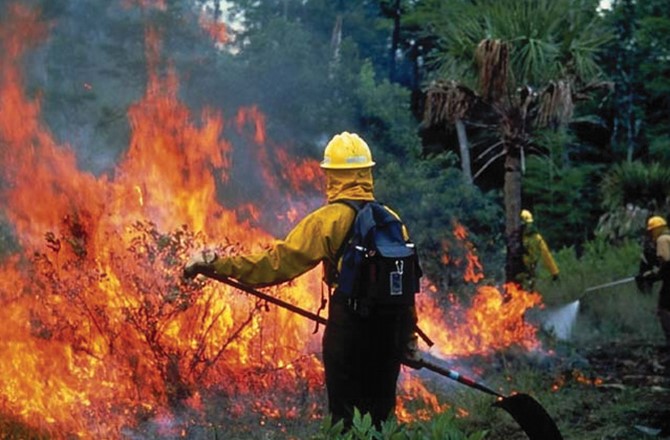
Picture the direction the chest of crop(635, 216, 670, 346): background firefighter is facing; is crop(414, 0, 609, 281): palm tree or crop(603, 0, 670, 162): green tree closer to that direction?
the palm tree

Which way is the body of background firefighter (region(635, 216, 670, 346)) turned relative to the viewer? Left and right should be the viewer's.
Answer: facing to the left of the viewer

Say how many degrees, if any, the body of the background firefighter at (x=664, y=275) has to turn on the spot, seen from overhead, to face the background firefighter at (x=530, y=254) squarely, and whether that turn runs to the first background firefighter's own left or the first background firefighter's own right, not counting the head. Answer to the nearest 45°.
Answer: approximately 45° to the first background firefighter's own right

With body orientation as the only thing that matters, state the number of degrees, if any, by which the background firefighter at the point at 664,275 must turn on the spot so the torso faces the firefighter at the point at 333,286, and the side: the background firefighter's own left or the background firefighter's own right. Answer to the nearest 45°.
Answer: approximately 90° to the background firefighter's own left

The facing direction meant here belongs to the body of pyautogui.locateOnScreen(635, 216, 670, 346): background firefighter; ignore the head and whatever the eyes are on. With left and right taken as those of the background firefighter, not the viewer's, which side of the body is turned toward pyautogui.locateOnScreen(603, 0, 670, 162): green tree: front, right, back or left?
right

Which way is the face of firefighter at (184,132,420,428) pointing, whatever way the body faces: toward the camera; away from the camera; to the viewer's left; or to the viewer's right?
away from the camera

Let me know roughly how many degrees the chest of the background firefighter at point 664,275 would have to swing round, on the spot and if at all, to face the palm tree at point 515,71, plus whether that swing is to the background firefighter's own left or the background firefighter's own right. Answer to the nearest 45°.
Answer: approximately 45° to the background firefighter's own right

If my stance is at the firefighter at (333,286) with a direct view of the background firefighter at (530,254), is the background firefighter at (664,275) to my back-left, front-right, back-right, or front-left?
front-right

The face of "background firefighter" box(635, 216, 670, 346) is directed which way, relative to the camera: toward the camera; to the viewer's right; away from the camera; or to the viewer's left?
to the viewer's left
